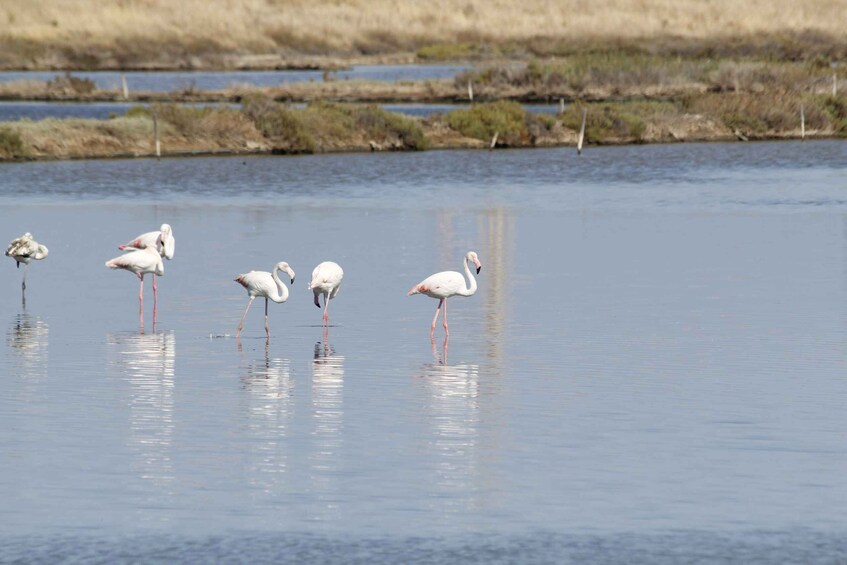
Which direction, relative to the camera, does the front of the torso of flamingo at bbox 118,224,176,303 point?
to the viewer's right

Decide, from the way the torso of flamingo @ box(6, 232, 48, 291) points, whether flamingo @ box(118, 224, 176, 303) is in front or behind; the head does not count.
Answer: in front

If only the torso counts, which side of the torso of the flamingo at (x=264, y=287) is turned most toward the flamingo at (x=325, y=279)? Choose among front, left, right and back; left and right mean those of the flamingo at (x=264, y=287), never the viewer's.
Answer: front

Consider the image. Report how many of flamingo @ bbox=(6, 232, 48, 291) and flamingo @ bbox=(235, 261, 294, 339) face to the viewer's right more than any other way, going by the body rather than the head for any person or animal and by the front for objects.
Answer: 2

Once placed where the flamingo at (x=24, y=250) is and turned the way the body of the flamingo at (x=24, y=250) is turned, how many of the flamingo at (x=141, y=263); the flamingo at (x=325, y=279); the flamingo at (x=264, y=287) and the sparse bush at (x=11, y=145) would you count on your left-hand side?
1

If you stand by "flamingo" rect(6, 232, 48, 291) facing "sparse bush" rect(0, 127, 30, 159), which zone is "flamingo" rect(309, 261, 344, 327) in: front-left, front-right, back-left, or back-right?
back-right

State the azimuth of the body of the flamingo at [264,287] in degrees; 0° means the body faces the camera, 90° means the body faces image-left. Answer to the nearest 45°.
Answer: approximately 270°

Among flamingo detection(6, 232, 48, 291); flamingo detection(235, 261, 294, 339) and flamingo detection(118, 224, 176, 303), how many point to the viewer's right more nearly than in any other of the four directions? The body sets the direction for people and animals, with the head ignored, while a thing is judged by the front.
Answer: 3

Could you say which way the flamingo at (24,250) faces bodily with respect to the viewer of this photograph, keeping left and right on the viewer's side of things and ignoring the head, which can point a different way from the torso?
facing to the right of the viewer

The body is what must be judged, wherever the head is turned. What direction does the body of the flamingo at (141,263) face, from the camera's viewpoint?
to the viewer's right

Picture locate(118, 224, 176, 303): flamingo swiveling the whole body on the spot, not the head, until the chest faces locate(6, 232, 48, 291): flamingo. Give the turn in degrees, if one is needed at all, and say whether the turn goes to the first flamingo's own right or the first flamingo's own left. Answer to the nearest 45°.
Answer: approximately 180°
